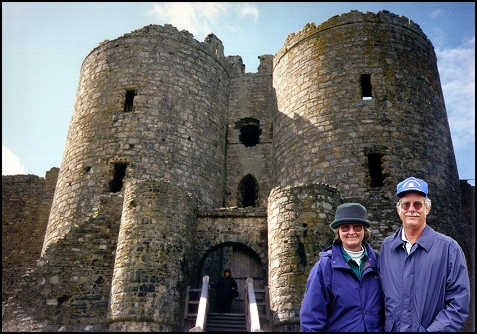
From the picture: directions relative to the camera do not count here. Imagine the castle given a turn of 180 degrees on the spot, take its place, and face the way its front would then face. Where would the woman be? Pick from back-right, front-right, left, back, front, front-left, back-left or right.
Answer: back

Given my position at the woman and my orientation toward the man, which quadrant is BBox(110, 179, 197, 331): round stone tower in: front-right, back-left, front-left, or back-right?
back-left

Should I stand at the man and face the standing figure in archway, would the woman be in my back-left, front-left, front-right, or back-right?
front-left

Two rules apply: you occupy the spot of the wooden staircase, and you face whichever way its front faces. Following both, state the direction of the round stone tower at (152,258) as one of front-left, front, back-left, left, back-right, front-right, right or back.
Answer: right

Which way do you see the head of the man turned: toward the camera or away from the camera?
toward the camera

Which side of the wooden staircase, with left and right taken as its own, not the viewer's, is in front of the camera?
front

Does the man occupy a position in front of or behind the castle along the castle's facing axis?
in front

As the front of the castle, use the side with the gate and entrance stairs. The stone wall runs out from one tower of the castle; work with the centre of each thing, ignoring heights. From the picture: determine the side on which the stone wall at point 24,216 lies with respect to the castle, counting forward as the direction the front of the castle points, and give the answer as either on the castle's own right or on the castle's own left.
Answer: on the castle's own right

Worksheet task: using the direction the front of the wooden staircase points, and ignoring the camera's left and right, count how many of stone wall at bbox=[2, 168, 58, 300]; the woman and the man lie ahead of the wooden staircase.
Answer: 2

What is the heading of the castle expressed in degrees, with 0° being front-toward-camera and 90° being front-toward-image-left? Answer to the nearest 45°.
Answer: approximately 0°

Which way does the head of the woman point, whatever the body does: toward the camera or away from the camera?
toward the camera

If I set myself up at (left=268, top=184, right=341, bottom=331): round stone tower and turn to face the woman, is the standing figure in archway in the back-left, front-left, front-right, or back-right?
back-right

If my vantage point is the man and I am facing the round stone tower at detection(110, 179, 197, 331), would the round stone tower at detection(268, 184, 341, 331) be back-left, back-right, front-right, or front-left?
front-right
